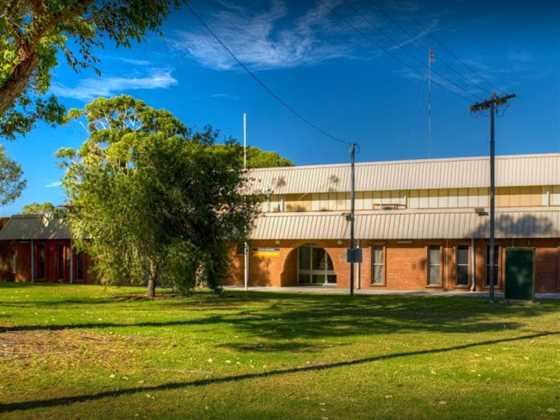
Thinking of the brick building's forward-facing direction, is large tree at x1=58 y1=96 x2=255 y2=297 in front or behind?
in front

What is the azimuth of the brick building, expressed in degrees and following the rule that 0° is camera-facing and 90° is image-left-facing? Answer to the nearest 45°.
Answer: approximately 0°

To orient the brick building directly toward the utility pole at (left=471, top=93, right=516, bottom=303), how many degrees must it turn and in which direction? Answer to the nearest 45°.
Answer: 0° — it already faces it
